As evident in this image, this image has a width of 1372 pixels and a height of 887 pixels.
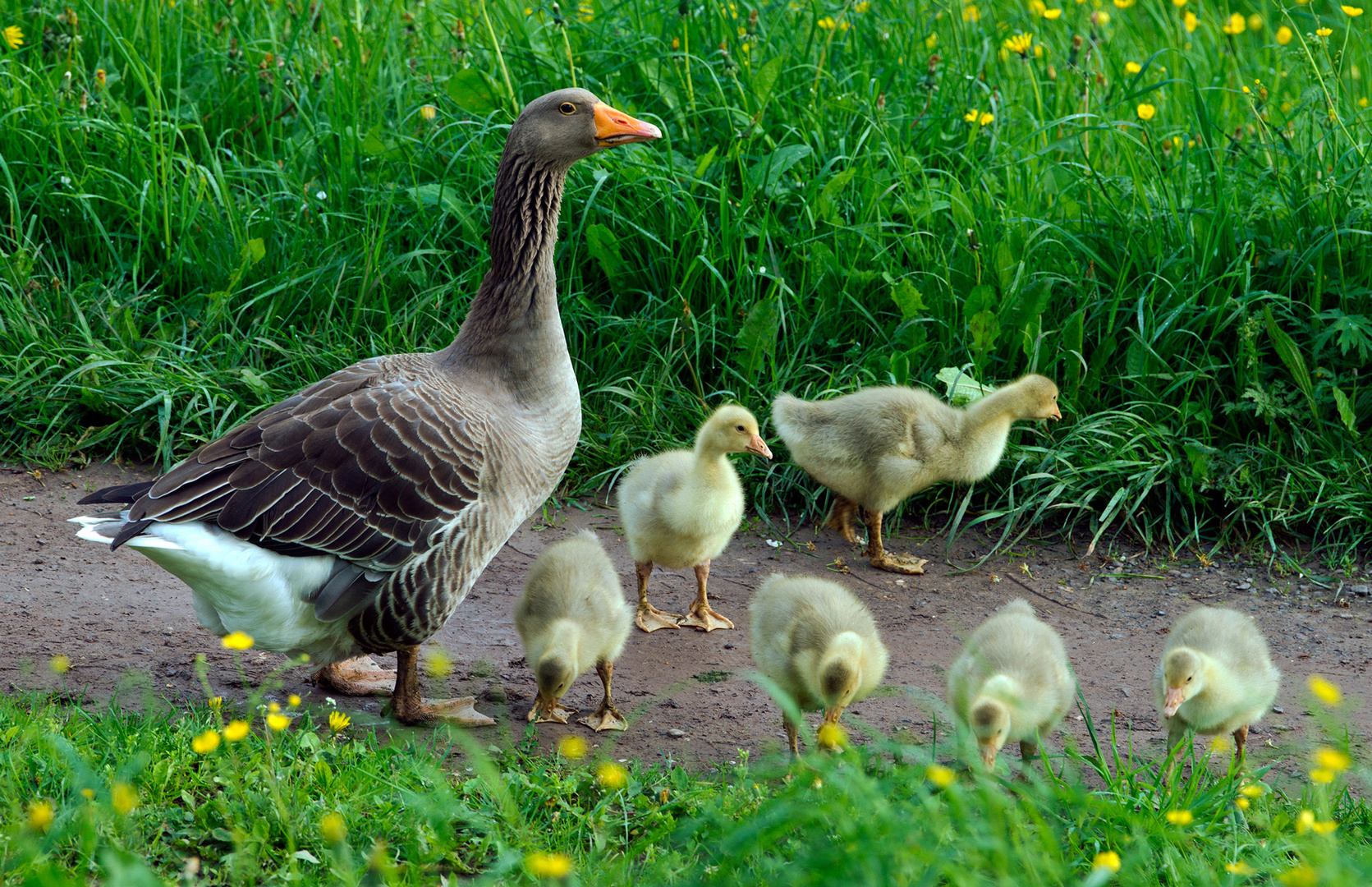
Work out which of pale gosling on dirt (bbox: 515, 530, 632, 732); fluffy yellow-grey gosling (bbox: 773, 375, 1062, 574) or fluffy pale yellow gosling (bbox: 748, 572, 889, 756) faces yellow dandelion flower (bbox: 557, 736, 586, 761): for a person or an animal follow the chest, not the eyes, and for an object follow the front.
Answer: pale gosling on dirt (bbox: 515, 530, 632, 732)

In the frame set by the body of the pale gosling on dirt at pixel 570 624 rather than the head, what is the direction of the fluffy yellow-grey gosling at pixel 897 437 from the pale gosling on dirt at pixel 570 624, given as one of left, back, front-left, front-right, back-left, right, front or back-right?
back-left

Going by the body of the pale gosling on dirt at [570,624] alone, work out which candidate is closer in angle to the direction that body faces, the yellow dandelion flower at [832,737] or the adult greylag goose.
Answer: the yellow dandelion flower

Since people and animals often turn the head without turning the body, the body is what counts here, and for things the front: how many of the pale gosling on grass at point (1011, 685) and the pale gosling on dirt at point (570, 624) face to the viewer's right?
0

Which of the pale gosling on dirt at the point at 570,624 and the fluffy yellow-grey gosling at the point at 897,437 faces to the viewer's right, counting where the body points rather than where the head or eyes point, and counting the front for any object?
the fluffy yellow-grey gosling at the point at 897,437

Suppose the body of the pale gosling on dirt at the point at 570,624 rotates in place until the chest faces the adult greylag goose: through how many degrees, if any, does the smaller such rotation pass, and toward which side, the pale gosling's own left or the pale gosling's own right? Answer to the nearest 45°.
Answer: approximately 90° to the pale gosling's own right

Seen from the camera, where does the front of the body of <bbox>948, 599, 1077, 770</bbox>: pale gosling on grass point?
toward the camera

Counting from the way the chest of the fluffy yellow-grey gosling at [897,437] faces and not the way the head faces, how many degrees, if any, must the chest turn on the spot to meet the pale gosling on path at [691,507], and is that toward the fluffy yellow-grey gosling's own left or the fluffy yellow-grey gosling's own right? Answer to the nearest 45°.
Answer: approximately 135° to the fluffy yellow-grey gosling's own right

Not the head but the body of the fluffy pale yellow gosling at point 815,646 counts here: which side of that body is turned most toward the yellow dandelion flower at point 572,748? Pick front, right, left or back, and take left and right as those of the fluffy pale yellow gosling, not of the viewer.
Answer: right

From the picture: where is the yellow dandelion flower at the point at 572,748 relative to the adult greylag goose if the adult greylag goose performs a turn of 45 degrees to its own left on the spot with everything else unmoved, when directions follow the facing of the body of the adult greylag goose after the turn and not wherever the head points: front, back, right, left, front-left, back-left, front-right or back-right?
right

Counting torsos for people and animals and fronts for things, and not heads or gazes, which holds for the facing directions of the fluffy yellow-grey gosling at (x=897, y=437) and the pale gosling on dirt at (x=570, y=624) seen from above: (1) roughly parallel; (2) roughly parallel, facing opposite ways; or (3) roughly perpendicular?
roughly perpendicular

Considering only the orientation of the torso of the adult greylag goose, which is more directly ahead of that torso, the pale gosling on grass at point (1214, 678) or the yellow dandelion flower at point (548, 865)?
the pale gosling on grass

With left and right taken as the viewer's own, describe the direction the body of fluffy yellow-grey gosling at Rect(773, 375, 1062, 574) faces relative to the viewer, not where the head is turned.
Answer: facing to the right of the viewer

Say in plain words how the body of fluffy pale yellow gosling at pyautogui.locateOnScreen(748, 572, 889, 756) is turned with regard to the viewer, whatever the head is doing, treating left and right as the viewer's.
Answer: facing the viewer and to the right of the viewer

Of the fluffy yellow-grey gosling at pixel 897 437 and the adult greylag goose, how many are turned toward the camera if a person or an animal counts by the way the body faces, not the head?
0

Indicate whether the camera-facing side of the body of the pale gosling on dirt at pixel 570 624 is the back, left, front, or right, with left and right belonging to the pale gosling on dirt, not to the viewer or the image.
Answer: front
